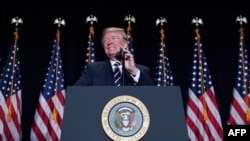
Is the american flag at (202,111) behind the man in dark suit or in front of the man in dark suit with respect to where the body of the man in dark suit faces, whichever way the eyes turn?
behind

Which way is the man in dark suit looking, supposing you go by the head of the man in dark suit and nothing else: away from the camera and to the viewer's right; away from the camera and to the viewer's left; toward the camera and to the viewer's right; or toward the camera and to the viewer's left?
toward the camera and to the viewer's left

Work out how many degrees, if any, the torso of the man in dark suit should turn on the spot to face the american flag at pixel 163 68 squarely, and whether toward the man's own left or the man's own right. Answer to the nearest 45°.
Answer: approximately 180°

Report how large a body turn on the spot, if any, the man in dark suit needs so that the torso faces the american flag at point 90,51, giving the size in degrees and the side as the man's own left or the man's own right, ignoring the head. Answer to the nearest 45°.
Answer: approximately 180°

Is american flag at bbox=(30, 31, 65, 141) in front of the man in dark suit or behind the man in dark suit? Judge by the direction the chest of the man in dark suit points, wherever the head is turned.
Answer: behind

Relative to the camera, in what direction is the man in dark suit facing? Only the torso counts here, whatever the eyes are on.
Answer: toward the camera
